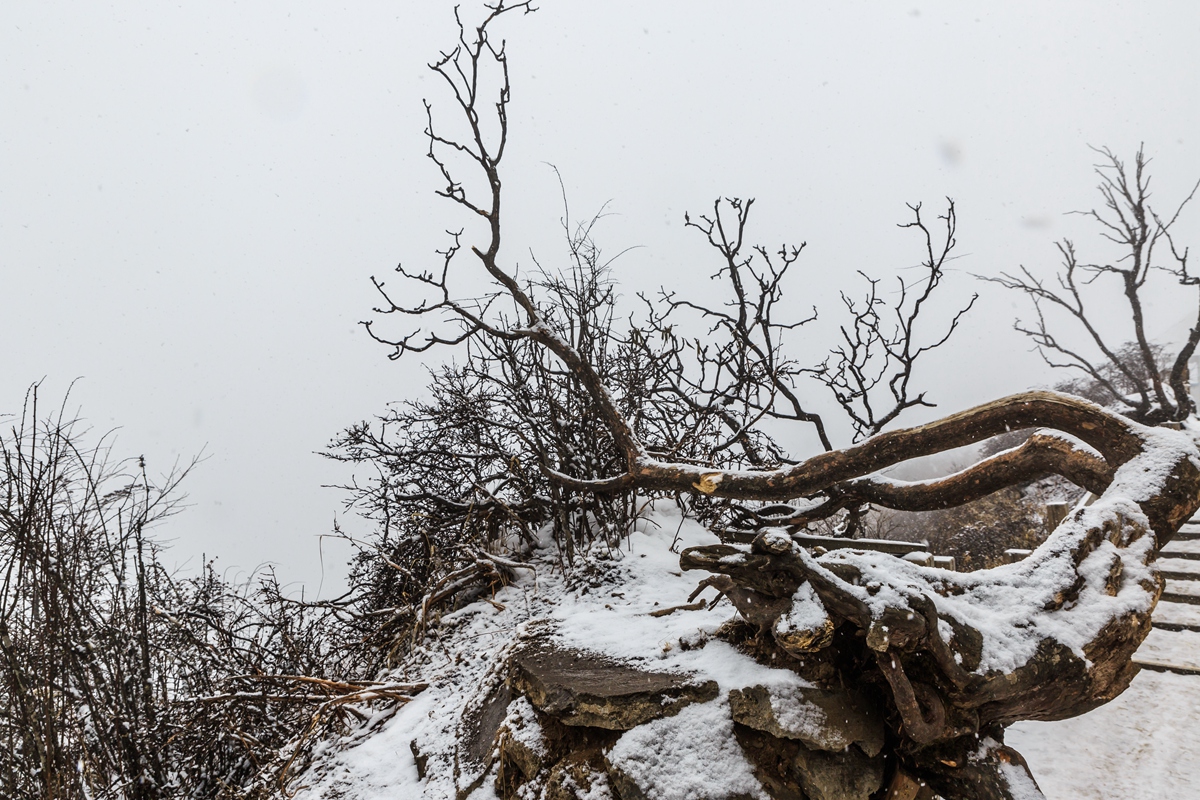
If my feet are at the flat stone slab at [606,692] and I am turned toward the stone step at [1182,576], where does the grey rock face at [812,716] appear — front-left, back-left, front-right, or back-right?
front-right

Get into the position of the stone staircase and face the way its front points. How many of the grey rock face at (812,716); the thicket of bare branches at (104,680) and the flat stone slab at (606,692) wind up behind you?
0

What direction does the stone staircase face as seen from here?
toward the camera

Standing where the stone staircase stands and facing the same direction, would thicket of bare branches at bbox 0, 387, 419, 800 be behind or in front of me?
in front

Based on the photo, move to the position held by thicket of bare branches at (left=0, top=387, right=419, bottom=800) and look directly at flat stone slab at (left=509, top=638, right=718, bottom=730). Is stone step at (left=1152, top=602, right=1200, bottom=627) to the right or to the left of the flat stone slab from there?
left

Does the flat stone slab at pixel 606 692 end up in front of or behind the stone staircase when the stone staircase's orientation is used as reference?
in front

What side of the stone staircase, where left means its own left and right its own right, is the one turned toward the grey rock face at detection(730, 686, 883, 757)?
front
